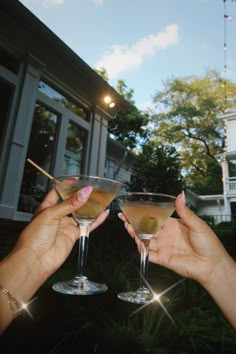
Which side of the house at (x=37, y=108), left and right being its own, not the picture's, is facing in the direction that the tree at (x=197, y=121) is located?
left

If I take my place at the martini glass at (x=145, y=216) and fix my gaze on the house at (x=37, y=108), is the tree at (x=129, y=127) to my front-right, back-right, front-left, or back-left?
front-right

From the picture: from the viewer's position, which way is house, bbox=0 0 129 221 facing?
facing the viewer and to the right of the viewer

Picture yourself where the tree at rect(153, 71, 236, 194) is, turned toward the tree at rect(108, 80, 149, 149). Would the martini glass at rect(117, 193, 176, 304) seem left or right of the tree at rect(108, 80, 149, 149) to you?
left

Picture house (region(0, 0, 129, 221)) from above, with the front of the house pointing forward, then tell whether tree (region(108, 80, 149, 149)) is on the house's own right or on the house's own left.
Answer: on the house's own left

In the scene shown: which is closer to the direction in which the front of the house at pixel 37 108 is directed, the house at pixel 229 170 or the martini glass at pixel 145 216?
the martini glass

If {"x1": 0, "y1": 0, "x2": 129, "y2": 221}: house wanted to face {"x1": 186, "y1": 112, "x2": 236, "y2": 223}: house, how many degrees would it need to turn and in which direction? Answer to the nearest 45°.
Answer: approximately 90° to its left

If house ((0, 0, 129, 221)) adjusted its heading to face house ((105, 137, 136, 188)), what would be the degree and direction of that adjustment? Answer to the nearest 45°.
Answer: approximately 90° to its left

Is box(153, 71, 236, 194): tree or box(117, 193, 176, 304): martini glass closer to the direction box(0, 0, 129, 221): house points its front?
the martini glass

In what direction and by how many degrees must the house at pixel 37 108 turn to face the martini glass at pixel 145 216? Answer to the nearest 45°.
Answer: approximately 45° to its right
